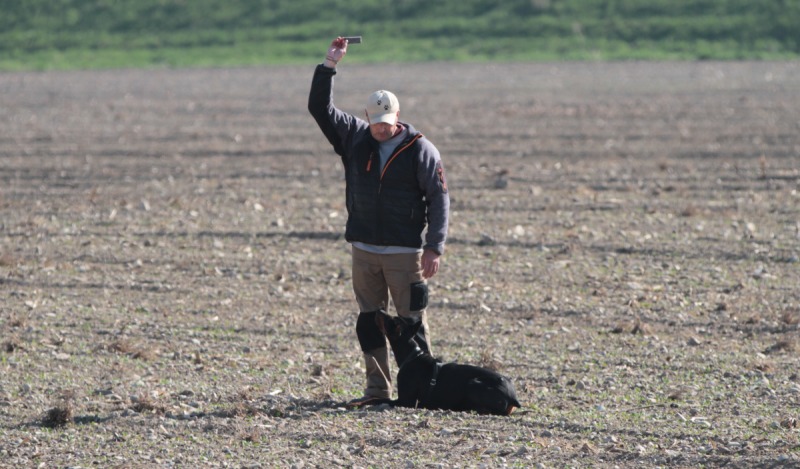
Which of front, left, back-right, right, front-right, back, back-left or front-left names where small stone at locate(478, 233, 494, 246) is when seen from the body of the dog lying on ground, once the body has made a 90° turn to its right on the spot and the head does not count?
front

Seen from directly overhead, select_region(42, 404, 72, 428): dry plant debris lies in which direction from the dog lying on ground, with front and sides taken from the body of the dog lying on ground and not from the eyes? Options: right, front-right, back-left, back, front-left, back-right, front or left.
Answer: front

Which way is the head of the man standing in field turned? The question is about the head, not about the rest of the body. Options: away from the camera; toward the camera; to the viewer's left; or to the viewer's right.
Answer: toward the camera

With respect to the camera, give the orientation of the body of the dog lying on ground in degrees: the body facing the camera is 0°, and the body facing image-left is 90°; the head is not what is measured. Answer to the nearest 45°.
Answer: approximately 90°
